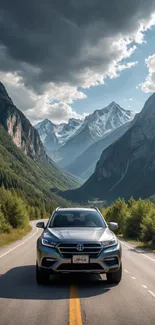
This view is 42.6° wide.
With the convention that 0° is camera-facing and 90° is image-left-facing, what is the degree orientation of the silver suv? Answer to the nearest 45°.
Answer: approximately 0°

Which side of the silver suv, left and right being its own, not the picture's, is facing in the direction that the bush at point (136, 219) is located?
back
